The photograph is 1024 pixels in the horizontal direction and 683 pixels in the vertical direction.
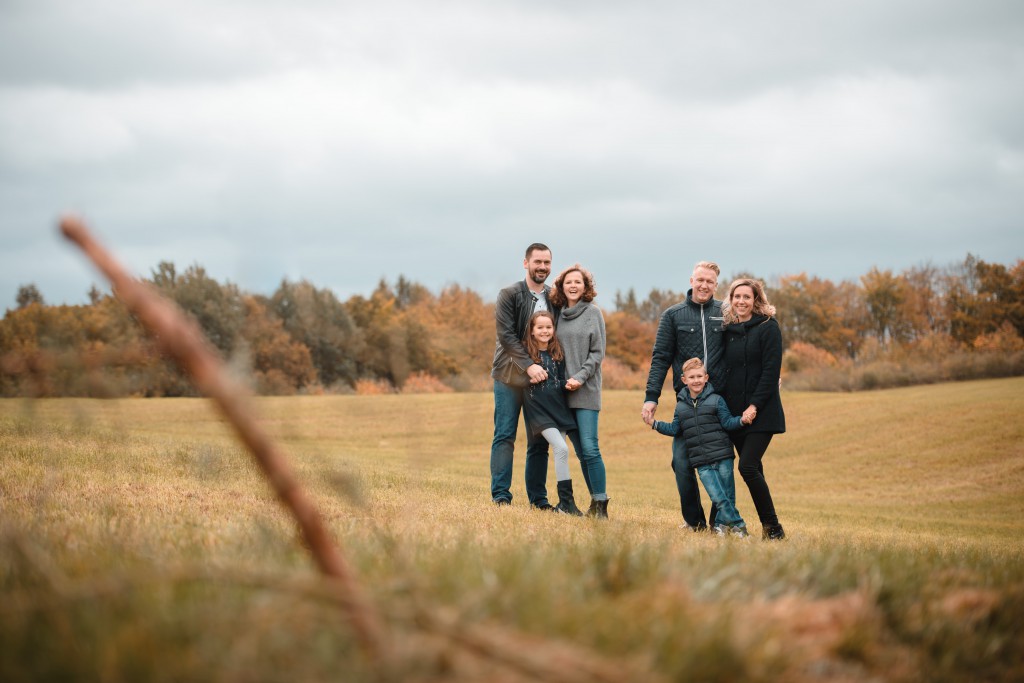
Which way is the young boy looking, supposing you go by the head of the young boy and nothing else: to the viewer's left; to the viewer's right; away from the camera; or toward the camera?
toward the camera

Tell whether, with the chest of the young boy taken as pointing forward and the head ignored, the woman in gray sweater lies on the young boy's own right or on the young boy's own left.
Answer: on the young boy's own right

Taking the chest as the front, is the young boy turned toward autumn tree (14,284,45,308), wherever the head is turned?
no

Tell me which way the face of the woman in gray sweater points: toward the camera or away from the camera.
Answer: toward the camera

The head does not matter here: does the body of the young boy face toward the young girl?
no

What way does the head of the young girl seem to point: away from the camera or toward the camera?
toward the camera

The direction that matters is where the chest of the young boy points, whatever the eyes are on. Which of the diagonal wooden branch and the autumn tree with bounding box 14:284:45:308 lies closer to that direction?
the diagonal wooden branch

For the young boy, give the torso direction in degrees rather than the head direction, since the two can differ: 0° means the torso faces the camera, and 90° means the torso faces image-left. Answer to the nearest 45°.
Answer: approximately 0°

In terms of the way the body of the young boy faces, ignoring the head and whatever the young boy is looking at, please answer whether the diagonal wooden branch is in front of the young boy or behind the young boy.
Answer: in front
